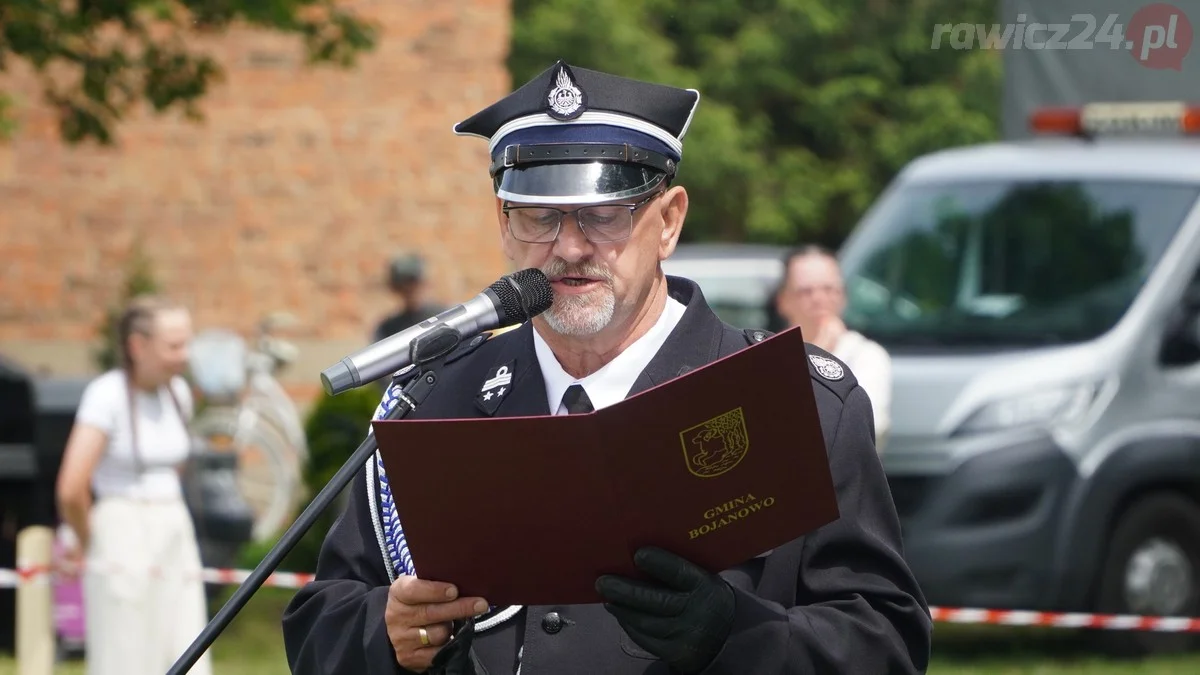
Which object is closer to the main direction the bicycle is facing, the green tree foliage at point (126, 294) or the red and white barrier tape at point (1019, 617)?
the red and white barrier tape

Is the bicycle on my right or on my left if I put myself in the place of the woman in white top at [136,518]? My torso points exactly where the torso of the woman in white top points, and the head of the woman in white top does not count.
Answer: on my left

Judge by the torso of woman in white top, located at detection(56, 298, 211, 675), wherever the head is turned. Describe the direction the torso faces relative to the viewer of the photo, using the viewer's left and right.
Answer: facing the viewer and to the right of the viewer

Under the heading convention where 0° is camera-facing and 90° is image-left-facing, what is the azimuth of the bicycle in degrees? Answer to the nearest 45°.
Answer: approximately 315°

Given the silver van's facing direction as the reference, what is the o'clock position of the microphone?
The microphone is roughly at 11 o'clock from the silver van.

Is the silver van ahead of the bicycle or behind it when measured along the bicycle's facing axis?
ahead

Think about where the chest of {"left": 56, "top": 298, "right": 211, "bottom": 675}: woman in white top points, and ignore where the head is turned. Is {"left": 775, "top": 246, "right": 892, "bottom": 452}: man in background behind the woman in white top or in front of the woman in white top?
in front
